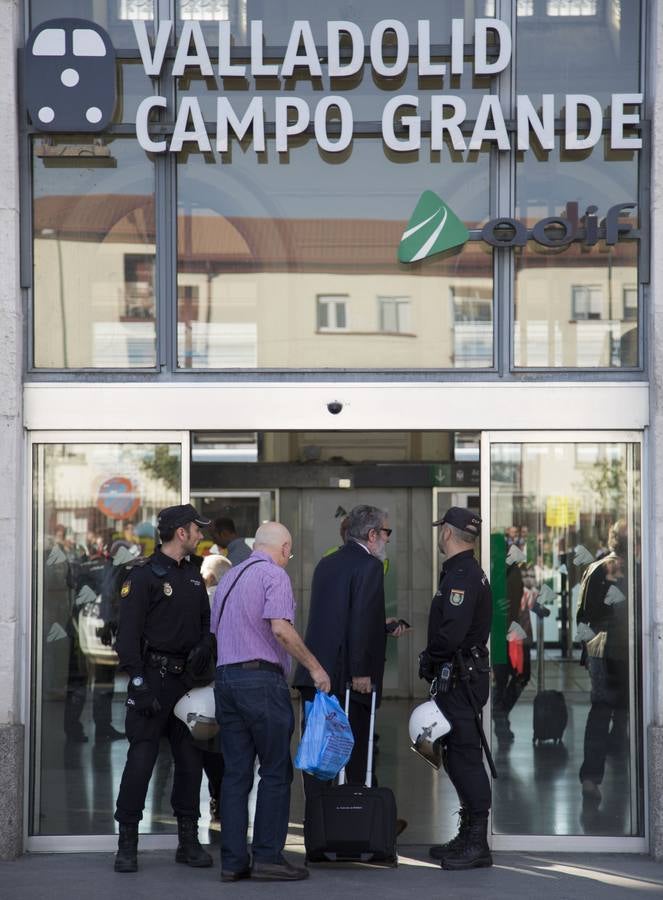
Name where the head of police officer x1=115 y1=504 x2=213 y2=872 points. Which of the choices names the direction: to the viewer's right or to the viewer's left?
to the viewer's right

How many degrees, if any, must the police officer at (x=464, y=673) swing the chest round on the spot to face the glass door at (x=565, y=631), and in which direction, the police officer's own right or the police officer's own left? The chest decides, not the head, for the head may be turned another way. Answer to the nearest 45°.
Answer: approximately 135° to the police officer's own right

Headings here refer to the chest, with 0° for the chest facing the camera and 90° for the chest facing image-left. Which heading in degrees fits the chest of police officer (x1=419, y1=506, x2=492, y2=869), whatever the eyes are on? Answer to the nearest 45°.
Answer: approximately 90°

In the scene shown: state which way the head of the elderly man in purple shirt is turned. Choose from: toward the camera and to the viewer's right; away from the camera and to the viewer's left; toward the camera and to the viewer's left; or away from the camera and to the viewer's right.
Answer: away from the camera and to the viewer's right

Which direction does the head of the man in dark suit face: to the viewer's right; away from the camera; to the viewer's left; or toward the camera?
to the viewer's right

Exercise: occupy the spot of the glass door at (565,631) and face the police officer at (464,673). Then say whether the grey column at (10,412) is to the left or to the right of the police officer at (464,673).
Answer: right

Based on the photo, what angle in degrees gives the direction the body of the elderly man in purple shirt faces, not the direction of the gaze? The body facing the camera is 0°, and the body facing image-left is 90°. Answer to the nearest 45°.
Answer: approximately 225°
